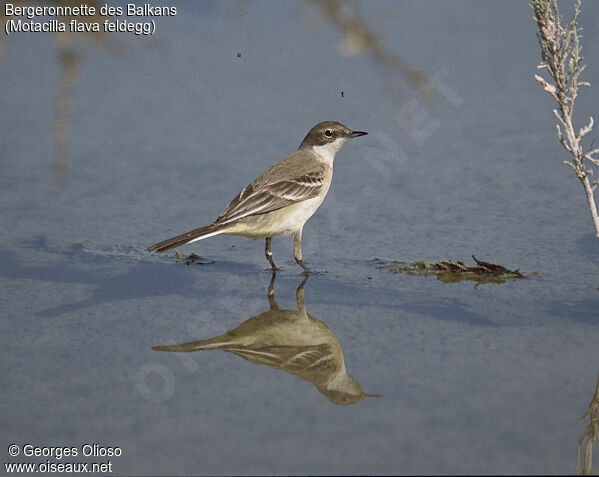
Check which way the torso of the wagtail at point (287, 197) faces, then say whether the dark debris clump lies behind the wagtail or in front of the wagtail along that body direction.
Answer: in front

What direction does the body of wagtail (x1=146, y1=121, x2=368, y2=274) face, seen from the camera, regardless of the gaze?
to the viewer's right
